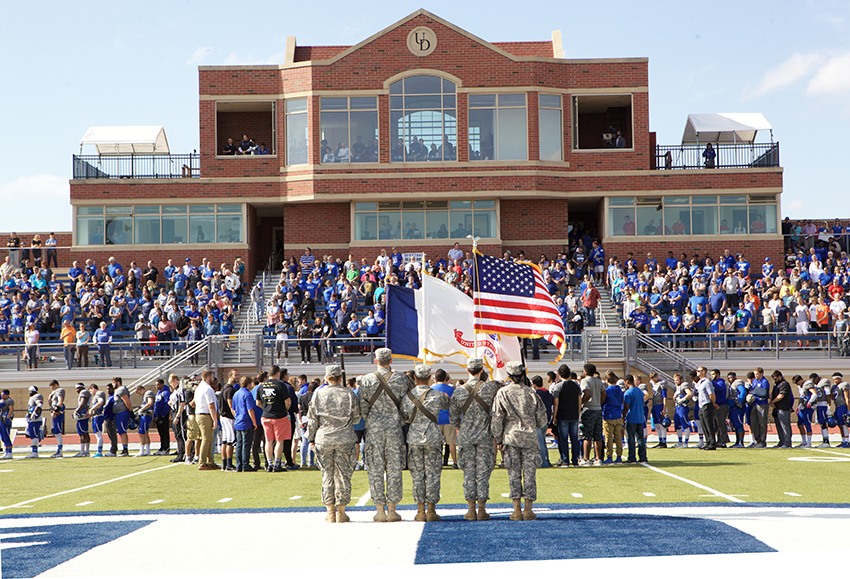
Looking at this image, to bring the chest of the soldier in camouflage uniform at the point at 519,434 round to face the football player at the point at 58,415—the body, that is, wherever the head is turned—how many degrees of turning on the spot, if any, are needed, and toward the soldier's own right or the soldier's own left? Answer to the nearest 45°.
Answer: approximately 45° to the soldier's own left

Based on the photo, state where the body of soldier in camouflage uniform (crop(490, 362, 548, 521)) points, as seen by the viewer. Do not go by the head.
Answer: away from the camera

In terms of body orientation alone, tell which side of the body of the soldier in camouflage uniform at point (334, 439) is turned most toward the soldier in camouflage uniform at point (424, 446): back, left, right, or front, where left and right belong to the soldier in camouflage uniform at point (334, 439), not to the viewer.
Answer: right

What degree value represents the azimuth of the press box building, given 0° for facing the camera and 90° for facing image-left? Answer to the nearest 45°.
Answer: approximately 0°

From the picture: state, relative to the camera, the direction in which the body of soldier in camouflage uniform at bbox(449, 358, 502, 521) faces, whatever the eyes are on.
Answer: away from the camera

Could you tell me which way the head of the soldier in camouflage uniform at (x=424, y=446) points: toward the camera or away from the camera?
away from the camera

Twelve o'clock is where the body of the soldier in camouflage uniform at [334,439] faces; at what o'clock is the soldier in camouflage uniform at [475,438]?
the soldier in camouflage uniform at [475,438] is roughly at 3 o'clock from the soldier in camouflage uniform at [334,439].

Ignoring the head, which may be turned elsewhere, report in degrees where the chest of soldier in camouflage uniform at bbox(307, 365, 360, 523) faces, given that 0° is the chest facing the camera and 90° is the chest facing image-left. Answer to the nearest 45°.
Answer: approximately 180°

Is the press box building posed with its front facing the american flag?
yes

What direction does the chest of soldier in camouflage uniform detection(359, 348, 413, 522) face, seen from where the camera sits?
away from the camera

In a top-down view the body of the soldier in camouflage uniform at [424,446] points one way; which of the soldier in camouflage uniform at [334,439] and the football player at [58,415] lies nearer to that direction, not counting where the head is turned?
the football player

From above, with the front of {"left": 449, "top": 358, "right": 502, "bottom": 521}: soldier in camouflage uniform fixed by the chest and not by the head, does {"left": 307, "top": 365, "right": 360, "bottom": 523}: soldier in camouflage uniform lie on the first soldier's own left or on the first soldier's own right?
on the first soldier's own left
